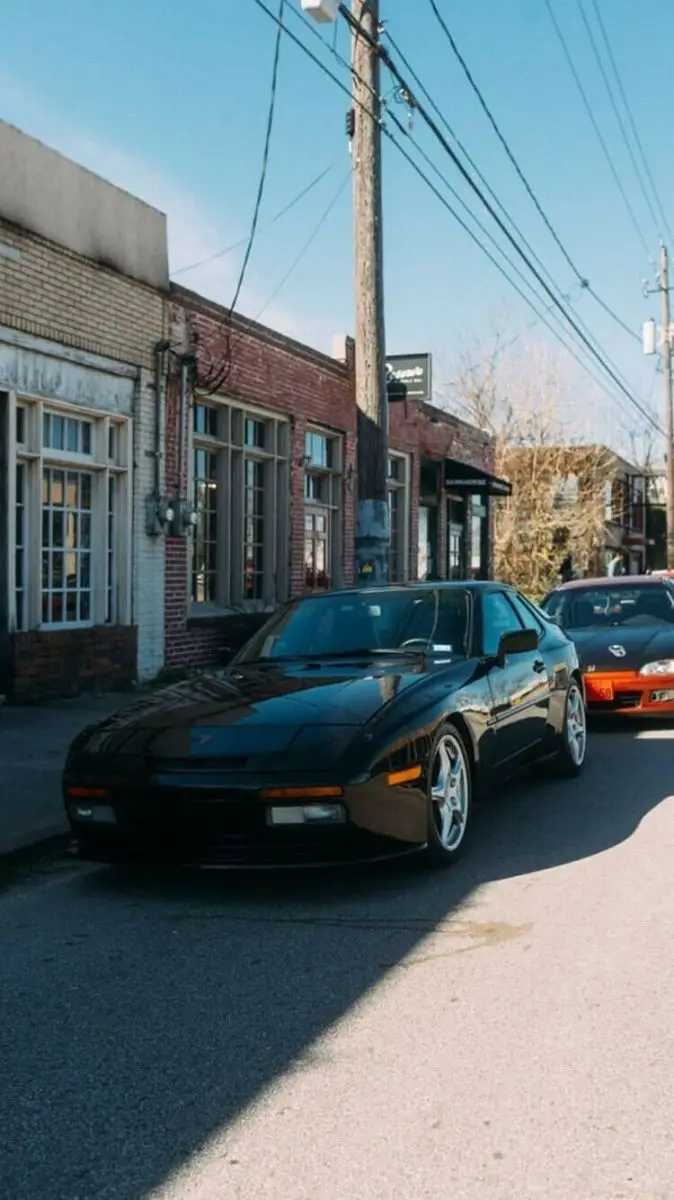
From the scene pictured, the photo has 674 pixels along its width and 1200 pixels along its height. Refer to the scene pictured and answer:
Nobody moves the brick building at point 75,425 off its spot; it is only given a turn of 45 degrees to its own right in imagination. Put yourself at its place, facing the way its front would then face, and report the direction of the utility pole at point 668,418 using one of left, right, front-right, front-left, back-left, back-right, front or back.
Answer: back-left

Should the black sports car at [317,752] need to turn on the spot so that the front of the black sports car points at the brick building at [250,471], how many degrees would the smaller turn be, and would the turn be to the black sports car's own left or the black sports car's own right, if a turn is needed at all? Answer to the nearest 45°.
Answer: approximately 135° to the black sports car's own right

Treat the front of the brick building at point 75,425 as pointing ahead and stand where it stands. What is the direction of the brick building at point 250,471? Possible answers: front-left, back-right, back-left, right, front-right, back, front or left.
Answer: left

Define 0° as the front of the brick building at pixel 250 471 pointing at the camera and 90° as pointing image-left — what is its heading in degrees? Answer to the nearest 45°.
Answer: approximately 315°

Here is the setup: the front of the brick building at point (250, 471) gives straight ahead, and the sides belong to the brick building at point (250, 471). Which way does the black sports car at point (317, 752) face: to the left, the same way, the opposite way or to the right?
to the right

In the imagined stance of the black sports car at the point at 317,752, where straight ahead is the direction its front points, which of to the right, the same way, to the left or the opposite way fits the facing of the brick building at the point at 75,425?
to the left

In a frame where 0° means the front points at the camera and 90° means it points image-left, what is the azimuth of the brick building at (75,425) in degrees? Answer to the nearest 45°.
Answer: approximately 315°

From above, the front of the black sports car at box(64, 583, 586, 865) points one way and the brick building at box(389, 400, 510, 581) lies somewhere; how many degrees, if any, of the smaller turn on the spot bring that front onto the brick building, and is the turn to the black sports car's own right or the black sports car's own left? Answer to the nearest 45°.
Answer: approximately 135° to the black sports car's own right

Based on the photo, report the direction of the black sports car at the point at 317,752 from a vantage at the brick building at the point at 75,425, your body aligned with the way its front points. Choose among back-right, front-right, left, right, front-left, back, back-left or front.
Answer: front-right

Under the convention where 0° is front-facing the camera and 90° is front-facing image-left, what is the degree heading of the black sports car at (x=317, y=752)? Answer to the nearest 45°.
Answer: approximately 45°

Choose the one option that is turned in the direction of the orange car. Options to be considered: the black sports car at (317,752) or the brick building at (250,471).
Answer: the brick building

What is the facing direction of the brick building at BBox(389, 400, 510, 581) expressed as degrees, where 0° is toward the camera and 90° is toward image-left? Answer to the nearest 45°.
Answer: approximately 315°

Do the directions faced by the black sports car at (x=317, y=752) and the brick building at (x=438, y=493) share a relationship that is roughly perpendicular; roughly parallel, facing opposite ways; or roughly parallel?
roughly perpendicular

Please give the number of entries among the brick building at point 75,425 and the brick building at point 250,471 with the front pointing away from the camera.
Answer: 0
